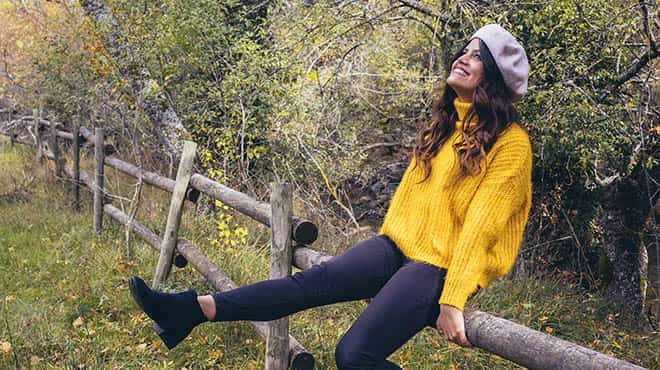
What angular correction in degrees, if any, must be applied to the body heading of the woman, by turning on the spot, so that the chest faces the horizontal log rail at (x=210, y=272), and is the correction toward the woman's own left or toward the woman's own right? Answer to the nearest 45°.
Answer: approximately 90° to the woman's own right

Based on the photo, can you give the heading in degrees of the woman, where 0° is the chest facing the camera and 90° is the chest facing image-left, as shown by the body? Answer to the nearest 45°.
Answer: approximately 45°

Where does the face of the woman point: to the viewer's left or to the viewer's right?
to the viewer's left

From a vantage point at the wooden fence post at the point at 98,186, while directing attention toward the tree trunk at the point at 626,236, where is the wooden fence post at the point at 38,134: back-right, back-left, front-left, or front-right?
back-left

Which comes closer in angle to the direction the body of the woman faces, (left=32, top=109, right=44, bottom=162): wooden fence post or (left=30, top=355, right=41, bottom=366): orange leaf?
the orange leaf

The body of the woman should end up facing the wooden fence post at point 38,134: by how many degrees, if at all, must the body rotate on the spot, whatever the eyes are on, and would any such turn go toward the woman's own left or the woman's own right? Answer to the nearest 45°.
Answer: approximately 90° to the woman's own right
